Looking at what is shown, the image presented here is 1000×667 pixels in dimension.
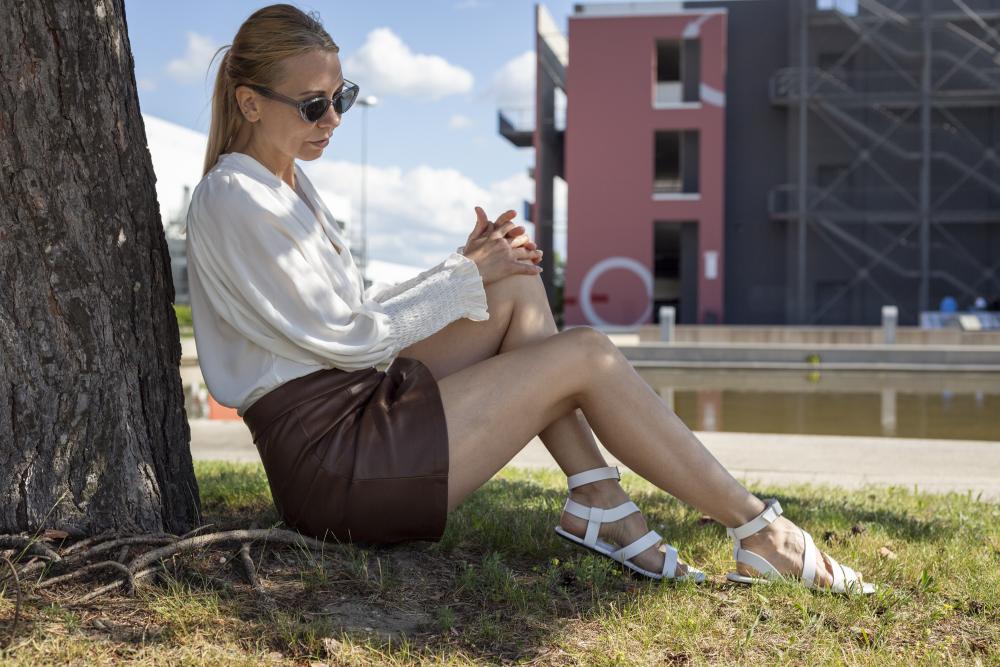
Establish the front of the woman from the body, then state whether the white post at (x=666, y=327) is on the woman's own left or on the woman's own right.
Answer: on the woman's own left

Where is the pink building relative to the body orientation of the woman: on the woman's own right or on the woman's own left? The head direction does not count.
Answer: on the woman's own left

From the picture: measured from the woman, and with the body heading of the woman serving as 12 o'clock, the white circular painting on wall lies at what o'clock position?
The white circular painting on wall is roughly at 9 o'clock from the woman.

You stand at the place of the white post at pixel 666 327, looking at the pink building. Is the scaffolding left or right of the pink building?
right

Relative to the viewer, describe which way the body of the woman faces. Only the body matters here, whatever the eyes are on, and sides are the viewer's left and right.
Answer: facing to the right of the viewer

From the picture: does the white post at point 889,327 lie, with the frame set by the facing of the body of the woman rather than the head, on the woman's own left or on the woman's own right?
on the woman's own left
